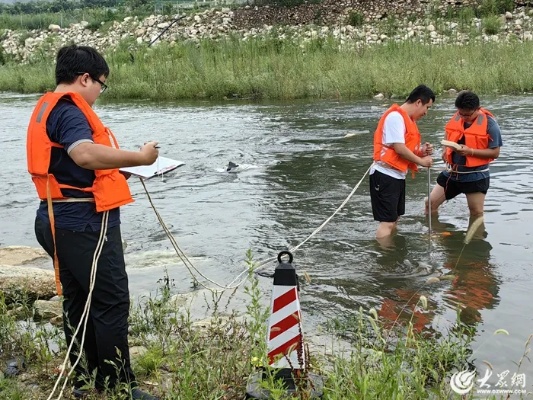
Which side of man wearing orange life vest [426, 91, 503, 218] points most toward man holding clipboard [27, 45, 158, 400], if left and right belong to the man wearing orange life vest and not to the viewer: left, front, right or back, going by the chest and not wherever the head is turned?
front

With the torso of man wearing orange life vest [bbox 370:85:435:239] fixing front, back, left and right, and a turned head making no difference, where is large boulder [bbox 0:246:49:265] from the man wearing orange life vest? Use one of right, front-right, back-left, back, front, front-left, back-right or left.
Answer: back

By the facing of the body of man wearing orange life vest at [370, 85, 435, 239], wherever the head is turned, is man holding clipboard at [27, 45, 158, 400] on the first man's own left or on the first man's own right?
on the first man's own right

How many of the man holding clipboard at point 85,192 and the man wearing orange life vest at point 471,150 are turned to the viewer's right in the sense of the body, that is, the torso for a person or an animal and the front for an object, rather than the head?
1

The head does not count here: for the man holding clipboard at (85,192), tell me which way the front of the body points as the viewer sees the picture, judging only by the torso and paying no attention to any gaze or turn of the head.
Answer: to the viewer's right

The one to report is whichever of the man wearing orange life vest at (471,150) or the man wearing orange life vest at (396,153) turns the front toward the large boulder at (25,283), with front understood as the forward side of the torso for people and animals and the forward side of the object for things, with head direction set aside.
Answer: the man wearing orange life vest at (471,150)

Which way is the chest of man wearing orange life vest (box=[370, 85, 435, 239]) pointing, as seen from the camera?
to the viewer's right

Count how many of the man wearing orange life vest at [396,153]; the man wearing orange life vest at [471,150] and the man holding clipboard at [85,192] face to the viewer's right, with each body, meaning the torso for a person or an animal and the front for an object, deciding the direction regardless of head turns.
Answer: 2

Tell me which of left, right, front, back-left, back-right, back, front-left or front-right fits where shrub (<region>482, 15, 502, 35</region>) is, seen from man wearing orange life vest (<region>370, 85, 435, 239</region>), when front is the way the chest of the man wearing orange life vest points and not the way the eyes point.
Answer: left

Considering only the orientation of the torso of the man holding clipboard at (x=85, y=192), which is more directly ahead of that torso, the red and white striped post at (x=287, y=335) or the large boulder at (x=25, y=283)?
the red and white striped post

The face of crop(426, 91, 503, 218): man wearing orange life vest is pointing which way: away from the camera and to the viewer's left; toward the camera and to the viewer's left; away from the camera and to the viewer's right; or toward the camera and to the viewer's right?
toward the camera and to the viewer's left

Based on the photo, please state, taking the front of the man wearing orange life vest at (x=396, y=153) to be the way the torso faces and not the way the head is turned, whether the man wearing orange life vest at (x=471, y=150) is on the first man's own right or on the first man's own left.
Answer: on the first man's own left

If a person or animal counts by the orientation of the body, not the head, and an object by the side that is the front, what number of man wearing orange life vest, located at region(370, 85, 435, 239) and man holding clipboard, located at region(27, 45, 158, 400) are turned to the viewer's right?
2
